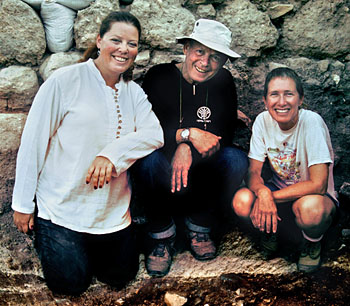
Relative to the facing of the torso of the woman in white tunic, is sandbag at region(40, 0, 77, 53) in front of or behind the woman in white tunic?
behind

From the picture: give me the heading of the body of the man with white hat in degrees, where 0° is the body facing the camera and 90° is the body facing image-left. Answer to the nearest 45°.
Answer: approximately 0°

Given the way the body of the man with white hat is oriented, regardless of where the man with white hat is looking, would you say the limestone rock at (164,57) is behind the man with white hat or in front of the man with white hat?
behind

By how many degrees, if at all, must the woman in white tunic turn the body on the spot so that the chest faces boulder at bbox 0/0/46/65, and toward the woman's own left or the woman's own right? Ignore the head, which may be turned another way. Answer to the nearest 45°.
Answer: approximately 180°

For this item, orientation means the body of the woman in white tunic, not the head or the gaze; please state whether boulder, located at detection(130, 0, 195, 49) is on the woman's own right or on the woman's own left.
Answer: on the woman's own left

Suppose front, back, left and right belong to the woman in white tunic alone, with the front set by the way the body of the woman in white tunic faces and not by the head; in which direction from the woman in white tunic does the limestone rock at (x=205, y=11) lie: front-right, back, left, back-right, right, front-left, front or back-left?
left

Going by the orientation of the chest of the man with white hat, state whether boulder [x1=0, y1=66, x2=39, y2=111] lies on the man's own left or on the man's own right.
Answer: on the man's own right

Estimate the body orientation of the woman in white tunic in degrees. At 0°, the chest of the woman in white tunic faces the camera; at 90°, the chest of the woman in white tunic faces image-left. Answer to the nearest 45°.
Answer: approximately 315°

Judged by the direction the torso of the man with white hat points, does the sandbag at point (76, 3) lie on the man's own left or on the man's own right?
on the man's own right
